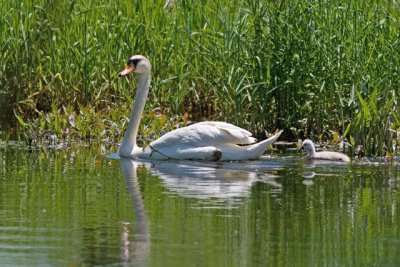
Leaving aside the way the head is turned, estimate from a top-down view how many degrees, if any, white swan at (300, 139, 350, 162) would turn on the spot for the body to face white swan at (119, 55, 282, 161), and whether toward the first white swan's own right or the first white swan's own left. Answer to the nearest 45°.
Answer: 0° — it already faces it

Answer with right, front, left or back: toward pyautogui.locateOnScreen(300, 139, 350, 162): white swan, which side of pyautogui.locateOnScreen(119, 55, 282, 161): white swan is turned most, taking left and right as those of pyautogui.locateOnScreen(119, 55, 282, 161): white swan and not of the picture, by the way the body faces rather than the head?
back

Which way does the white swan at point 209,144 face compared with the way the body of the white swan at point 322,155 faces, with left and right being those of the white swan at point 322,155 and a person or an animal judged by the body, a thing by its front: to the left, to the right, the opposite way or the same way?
the same way

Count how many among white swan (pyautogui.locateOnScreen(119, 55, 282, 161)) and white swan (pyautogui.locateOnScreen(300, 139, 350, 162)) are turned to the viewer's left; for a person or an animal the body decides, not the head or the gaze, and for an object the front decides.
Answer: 2

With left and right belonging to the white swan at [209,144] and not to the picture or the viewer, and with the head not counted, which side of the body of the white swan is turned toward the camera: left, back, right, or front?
left

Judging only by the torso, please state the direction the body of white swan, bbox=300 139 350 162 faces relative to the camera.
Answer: to the viewer's left
